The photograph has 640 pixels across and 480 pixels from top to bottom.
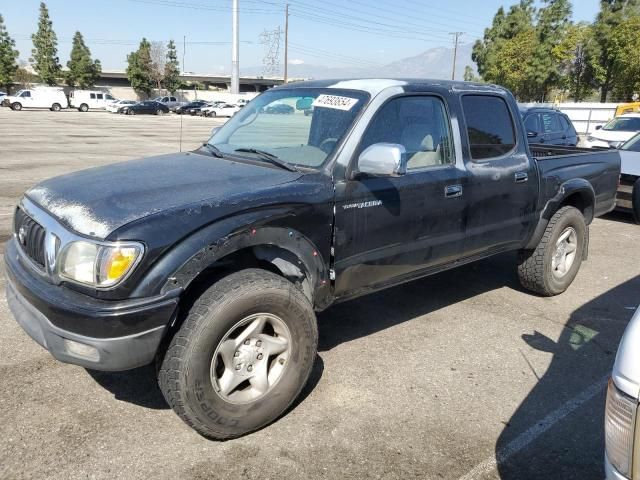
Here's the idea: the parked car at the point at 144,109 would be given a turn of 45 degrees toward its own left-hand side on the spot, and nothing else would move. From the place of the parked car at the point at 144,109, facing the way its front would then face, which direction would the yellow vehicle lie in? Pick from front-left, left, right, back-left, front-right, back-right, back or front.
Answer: left

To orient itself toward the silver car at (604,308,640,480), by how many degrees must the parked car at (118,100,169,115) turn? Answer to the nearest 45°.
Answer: approximately 90° to its left

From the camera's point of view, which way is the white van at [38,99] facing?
to the viewer's left

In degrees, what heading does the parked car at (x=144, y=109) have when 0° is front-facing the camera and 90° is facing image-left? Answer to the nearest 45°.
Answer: approximately 90°

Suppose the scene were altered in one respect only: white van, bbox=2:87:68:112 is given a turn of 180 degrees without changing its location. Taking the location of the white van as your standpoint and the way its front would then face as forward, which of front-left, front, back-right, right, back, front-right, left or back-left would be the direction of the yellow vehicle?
front-right

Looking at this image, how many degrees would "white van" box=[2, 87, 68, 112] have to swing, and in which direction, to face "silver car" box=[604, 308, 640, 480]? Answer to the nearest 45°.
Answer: approximately 90° to its left

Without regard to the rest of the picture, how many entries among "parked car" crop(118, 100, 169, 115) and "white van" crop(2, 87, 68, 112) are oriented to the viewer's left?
2

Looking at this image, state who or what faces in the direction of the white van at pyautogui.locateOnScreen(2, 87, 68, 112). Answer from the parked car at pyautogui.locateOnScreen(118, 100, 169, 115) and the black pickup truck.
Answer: the parked car

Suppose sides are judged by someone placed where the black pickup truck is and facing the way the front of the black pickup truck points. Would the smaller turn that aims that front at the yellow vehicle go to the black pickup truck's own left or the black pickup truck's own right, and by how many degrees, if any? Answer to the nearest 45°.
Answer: approximately 180°

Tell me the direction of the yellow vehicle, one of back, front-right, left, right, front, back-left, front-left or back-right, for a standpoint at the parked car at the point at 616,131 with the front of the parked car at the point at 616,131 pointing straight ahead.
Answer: back-right

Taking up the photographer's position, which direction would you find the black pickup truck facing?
facing the viewer and to the left of the viewer

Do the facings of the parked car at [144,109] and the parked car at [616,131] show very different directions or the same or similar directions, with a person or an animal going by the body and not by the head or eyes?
same or similar directions

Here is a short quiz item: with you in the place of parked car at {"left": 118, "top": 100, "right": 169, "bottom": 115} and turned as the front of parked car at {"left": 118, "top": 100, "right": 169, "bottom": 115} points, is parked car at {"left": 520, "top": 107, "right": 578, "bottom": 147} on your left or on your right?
on your left

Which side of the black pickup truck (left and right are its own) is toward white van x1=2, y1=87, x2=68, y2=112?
right

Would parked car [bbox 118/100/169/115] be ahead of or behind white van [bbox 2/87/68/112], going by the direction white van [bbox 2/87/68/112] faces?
behind
